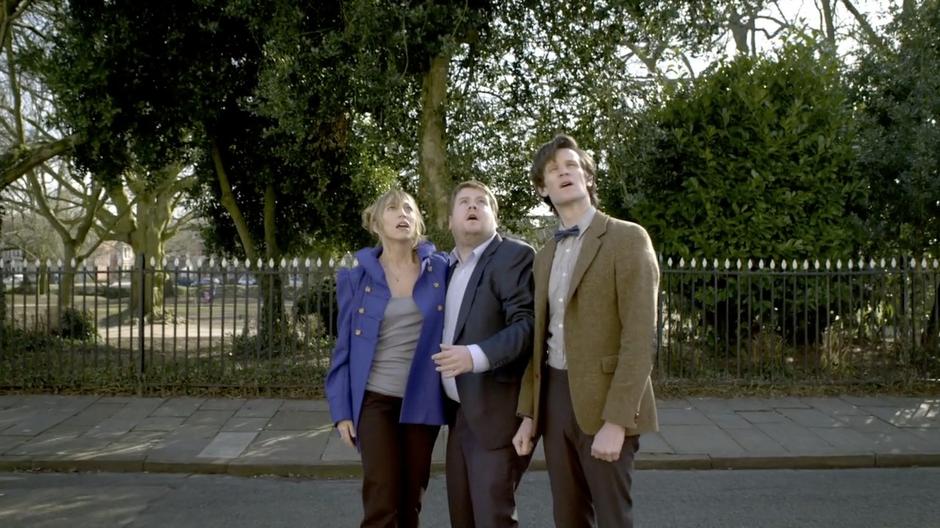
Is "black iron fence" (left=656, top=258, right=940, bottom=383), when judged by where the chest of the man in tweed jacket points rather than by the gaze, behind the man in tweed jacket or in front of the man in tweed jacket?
behind

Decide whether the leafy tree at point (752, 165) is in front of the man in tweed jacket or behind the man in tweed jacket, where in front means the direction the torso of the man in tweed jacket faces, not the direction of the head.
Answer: behind

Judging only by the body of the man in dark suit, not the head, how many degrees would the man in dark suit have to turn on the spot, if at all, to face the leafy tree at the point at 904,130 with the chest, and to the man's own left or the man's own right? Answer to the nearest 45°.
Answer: approximately 180°

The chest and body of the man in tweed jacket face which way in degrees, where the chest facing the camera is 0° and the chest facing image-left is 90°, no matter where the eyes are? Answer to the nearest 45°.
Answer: approximately 45°

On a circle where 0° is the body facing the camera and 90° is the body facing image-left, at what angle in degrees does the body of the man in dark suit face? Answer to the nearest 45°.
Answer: approximately 45°

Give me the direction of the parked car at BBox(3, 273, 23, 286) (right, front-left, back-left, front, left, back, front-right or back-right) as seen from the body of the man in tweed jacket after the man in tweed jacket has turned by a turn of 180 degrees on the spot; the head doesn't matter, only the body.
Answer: left

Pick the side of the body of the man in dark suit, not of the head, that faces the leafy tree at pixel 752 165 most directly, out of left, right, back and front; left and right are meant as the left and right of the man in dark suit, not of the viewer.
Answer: back

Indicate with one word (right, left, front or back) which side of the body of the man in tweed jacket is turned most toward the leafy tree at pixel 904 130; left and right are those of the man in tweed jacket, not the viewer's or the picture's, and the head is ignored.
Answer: back

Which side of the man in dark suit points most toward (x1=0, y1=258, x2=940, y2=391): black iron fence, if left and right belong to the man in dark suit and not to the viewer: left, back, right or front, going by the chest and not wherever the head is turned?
back

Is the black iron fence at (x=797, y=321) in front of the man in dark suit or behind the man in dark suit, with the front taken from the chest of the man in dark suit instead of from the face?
behind

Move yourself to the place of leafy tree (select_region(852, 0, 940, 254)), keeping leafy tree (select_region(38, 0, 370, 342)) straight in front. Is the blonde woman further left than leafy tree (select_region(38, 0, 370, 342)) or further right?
left
